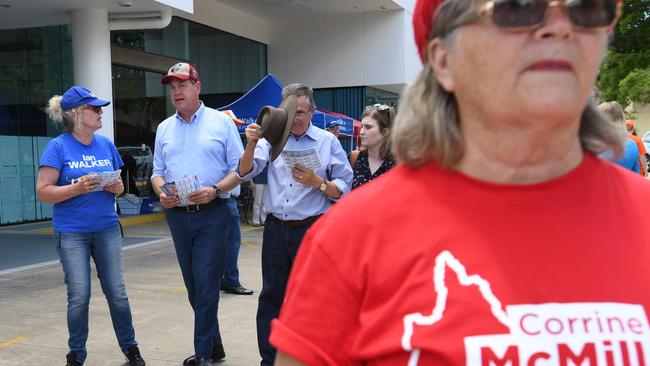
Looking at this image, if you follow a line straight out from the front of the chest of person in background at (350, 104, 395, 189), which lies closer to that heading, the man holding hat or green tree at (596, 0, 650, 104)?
the man holding hat

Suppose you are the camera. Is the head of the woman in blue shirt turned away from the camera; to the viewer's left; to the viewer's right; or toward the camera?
to the viewer's right

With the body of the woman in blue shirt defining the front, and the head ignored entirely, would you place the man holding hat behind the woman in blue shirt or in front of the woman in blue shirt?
in front

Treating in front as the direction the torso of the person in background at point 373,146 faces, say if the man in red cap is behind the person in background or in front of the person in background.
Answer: in front

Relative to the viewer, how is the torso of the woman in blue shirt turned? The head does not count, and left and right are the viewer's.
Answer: facing the viewer and to the right of the viewer

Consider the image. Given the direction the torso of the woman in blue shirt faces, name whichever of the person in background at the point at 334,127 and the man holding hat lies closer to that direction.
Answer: the man holding hat

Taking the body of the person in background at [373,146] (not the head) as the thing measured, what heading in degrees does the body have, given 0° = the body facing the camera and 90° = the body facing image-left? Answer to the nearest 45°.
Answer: approximately 45°

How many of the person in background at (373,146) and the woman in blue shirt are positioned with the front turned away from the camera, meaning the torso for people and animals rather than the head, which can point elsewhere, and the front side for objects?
0

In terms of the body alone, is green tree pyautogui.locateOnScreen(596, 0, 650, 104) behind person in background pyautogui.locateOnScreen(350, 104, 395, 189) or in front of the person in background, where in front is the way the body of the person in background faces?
behind

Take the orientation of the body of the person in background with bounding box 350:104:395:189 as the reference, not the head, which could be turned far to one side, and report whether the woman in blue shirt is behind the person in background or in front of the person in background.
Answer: in front

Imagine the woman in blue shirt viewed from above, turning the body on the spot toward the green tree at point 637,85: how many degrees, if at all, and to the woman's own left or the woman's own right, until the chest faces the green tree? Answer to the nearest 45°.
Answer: approximately 90° to the woman's own left

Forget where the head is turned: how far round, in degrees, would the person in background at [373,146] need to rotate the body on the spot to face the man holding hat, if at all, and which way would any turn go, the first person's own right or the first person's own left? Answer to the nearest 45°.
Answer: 0° — they already face them
